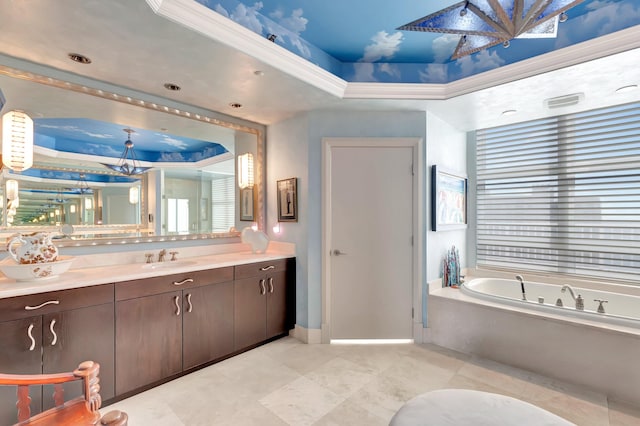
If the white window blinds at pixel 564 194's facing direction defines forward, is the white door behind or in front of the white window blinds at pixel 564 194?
in front

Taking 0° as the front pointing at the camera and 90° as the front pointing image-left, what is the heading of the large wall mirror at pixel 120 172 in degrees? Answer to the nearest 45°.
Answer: approximately 315°

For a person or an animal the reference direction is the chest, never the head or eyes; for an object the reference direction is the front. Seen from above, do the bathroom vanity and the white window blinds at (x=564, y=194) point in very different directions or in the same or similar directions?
very different directions

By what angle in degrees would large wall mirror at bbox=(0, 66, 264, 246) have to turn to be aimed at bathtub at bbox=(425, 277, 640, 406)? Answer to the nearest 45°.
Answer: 0° — it already faces it

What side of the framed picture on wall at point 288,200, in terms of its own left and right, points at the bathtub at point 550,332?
left

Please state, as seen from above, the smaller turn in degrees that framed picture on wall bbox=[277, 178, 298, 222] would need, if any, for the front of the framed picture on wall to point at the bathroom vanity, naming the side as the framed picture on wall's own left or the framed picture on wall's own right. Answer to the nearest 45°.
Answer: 0° — it already faces it

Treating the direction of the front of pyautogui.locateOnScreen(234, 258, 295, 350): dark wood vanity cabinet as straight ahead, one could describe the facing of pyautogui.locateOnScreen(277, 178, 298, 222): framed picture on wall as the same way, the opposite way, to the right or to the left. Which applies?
to the right

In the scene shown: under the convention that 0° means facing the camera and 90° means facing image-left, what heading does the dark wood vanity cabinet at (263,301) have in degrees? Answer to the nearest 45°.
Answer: approximately 315°

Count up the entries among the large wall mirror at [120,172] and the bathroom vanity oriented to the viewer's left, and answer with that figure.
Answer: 0

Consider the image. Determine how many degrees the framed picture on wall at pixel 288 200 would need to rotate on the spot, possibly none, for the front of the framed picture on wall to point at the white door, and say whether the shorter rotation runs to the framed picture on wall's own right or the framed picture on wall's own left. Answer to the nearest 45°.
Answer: approximately 135° to the framed picture on wall's own left
